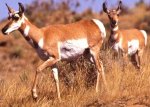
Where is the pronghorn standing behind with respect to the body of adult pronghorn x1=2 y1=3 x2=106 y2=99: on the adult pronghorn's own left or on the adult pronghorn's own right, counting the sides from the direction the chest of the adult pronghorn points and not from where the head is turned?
on the adult pronghorn's own right

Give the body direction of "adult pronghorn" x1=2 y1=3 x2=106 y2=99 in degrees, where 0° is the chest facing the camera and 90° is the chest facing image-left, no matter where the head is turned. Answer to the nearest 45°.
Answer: approximately 90°

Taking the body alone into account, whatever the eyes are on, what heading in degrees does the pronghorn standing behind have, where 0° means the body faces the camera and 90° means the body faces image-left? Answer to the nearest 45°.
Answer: approximately 45°
